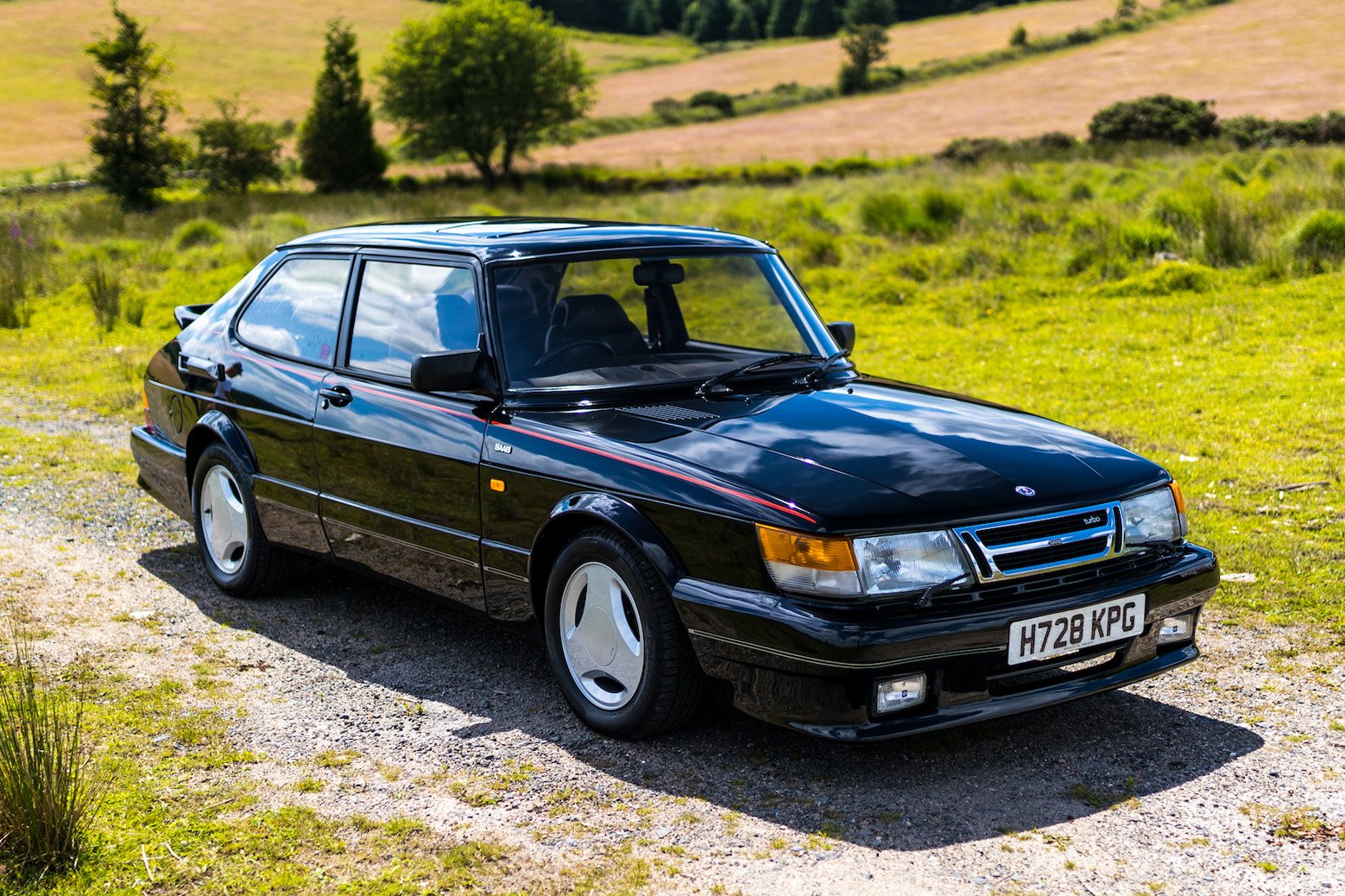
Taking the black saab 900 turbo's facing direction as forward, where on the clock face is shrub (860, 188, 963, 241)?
The shrub is roughly at 8 o'clock from the black saab 900 turbo.

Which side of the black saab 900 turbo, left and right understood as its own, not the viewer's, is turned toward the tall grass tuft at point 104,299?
back

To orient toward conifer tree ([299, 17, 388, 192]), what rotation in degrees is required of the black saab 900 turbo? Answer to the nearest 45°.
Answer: approximately 135° to its left

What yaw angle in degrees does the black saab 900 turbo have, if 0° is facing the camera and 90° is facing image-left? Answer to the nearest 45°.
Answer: approximately 315°

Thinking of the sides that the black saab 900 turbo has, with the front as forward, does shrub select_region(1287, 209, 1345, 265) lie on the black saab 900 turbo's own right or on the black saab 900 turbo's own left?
on the black saab 900 turbo's own left

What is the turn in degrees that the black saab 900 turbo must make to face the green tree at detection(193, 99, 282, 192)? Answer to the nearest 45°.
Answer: approximately 135° to its left
